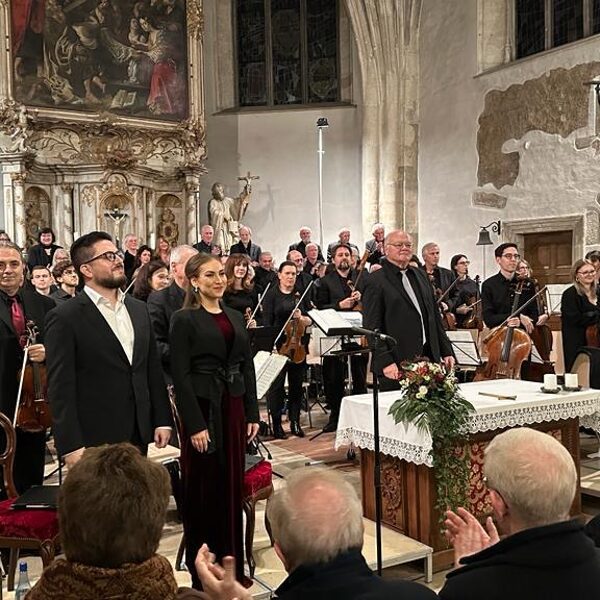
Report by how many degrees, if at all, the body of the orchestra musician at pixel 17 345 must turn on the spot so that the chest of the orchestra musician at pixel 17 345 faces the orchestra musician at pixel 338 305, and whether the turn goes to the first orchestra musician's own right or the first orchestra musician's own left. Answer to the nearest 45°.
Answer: approximately 135° to the first orchestra musician's own left

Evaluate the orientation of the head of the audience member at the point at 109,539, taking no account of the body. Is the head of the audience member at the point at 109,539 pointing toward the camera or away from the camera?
away from the camera

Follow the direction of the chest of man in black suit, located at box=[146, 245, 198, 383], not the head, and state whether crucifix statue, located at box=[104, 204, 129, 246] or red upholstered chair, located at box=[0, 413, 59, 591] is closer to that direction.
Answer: the red upholstered chair

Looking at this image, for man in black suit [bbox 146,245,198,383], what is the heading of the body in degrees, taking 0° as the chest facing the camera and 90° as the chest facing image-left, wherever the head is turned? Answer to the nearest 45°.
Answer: approximately 315°

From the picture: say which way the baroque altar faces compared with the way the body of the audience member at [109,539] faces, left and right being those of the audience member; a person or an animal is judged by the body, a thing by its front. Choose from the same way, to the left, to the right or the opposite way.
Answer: the opposite way

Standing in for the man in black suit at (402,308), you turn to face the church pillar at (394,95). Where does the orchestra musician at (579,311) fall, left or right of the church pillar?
right
